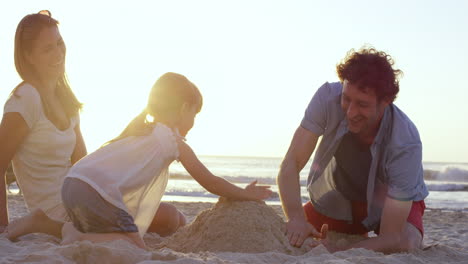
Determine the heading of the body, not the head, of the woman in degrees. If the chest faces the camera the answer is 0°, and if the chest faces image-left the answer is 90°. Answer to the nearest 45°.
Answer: approximately 315°

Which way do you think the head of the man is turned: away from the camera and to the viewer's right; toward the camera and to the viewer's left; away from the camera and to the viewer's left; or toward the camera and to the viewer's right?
toward the camera and to the viewer's left

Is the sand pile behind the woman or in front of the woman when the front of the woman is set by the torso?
in front

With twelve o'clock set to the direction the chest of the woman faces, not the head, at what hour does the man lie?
The man is roughly at 11 o'clock from the woman.

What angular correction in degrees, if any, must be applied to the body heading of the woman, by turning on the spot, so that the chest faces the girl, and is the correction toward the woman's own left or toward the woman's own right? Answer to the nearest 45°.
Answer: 0° — they already face them

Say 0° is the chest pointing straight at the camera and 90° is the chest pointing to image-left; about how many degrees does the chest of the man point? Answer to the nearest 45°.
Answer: approximately 45°

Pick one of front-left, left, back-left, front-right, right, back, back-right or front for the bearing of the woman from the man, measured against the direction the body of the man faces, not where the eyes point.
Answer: front-right

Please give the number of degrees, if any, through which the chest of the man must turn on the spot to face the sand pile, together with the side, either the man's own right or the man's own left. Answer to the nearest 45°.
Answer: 0° — they already face it

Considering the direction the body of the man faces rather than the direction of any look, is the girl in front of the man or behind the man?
in front

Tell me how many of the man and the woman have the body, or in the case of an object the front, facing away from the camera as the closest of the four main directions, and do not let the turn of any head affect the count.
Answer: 0
